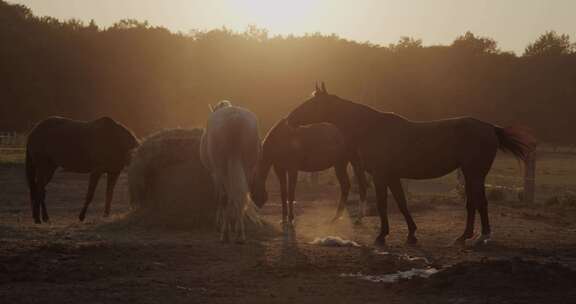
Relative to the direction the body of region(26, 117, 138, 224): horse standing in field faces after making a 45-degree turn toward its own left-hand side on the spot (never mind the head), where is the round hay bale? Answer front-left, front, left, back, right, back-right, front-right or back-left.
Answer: right

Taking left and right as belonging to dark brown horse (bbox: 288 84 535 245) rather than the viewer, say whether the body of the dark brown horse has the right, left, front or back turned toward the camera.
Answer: left

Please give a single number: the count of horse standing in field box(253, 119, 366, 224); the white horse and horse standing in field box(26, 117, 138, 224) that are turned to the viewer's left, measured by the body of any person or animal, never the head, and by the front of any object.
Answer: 1

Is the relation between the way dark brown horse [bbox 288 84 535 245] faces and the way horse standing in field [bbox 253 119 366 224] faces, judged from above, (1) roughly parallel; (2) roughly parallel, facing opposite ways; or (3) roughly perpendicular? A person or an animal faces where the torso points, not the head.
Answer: roughly parallel

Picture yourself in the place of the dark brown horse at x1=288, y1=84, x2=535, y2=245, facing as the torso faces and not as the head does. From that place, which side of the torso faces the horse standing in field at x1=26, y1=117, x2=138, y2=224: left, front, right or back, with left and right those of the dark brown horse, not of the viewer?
front

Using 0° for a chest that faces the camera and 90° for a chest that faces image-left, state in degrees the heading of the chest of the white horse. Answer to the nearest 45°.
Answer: approximately 180°

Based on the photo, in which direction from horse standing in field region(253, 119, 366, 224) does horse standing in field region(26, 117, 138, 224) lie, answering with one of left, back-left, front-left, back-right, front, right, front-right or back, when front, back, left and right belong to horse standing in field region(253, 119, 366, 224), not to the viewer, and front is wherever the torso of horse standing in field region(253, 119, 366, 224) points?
front

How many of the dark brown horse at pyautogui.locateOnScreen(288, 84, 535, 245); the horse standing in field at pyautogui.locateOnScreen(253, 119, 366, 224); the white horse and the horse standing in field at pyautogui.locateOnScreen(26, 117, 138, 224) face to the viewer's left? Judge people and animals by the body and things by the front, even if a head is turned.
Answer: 2

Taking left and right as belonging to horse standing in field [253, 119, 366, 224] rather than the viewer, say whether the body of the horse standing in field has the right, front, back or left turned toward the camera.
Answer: left

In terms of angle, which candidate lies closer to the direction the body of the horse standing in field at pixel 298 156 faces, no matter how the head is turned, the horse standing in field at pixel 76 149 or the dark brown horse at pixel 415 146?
the horse standing in field

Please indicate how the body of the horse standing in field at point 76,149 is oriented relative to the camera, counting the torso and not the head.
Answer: to the viewer's right

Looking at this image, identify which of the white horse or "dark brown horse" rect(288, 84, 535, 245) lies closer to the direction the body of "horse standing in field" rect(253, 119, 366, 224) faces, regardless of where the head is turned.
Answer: the white horse

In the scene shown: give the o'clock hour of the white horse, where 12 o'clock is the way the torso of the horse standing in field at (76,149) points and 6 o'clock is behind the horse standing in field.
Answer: The white horse is roughly at 2 o'clock from the horse standing in field.

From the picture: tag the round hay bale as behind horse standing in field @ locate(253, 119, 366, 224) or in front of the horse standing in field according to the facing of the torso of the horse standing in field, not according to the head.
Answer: in front
